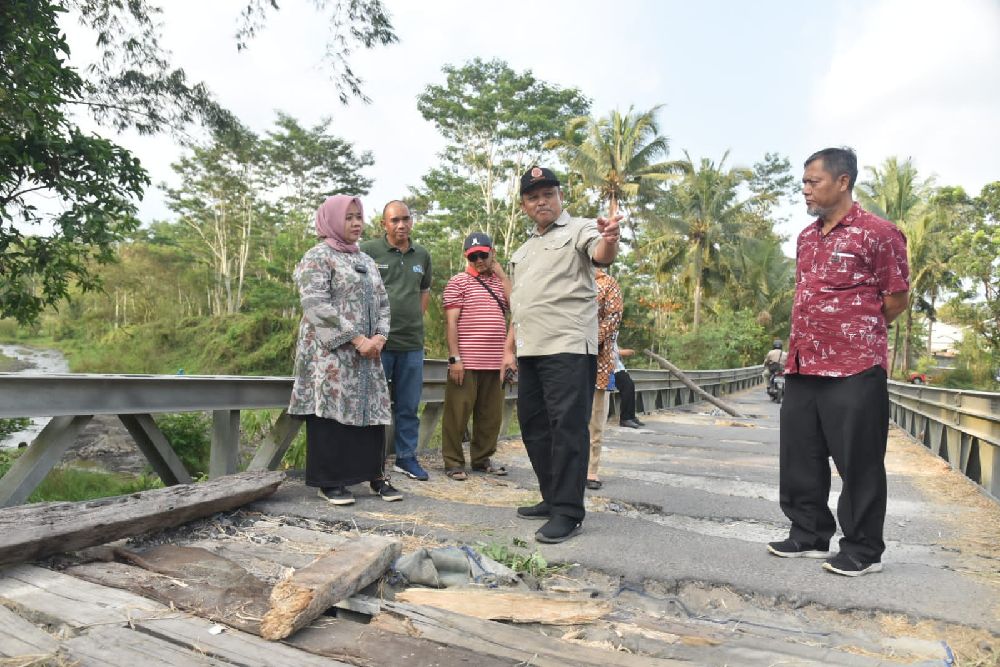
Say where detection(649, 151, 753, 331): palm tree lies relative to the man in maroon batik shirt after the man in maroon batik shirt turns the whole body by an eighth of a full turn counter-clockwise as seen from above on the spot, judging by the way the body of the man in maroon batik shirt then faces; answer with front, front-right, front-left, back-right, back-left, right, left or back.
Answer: back

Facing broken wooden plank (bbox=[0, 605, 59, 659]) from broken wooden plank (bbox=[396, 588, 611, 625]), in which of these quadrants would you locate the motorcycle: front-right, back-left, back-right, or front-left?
back-right

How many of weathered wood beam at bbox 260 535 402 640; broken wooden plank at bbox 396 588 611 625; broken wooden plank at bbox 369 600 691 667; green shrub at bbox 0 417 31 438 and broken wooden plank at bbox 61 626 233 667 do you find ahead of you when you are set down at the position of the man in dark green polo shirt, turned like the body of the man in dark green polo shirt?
4

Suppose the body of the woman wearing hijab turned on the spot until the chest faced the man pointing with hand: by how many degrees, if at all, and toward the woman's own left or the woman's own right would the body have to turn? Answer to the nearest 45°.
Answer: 0° — they already face them

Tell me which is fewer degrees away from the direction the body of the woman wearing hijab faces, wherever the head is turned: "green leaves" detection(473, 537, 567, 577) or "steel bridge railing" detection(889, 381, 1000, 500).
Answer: the green leaves

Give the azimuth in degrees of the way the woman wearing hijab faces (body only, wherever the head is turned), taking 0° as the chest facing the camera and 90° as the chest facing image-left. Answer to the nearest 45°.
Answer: approximately 315°

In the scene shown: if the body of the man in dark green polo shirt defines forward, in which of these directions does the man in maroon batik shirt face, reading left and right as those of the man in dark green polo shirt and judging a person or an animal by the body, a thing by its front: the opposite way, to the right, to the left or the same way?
to the right

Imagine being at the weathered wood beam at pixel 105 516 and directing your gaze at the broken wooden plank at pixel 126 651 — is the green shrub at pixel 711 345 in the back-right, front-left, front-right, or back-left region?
back-left
